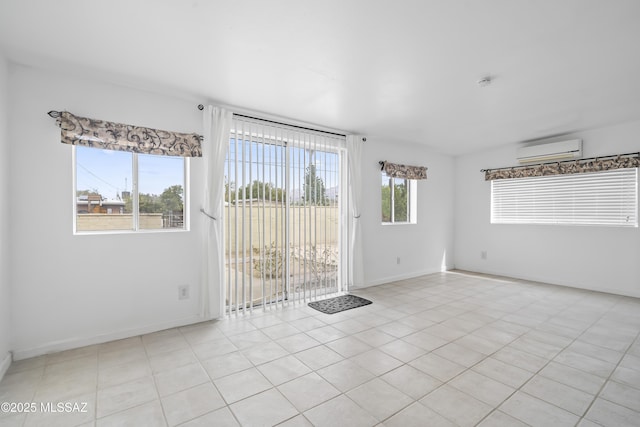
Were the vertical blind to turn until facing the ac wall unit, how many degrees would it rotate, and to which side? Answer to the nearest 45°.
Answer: approximately 45° to its left

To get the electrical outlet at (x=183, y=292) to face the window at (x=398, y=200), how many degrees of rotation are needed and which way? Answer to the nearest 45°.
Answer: approximately 90° to its left

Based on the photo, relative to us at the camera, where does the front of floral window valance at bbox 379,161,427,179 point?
facing the viewer and to the right of the viewer

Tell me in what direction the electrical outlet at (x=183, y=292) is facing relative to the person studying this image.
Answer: facing the viewer

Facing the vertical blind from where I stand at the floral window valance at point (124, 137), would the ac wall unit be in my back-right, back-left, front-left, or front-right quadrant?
front-right

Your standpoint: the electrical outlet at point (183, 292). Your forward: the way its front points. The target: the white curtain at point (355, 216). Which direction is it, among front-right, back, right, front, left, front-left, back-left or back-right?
left

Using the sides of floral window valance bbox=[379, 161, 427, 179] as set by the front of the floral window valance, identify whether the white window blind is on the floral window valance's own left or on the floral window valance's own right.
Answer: on the floral window valance's own left

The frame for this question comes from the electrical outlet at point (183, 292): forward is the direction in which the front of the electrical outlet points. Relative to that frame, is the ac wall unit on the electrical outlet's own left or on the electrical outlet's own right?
on the electrical outlet's own left

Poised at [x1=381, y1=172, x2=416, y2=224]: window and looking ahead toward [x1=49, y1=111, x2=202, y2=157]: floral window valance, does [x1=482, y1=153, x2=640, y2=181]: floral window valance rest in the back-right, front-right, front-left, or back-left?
back-left

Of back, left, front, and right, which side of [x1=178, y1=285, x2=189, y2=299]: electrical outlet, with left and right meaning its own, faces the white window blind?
left

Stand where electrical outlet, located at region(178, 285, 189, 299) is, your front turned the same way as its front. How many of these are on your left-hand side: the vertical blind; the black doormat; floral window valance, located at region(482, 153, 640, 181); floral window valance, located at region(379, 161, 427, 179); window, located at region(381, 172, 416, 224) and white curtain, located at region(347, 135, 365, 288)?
6

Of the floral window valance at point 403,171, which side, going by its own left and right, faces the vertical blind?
right

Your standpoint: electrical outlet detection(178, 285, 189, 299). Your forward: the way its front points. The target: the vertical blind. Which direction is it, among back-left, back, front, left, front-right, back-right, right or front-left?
left
